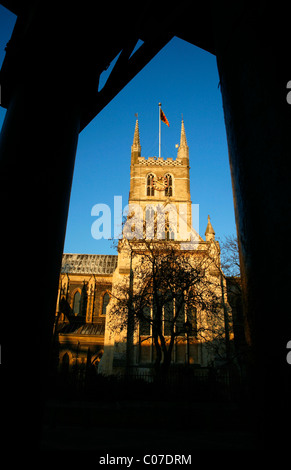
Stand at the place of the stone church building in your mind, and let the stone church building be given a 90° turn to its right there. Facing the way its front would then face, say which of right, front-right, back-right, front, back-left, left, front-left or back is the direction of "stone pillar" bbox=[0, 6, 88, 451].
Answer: left

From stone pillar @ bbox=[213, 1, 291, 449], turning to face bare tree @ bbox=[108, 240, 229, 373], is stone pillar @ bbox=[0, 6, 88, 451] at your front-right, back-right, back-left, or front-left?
front-left
